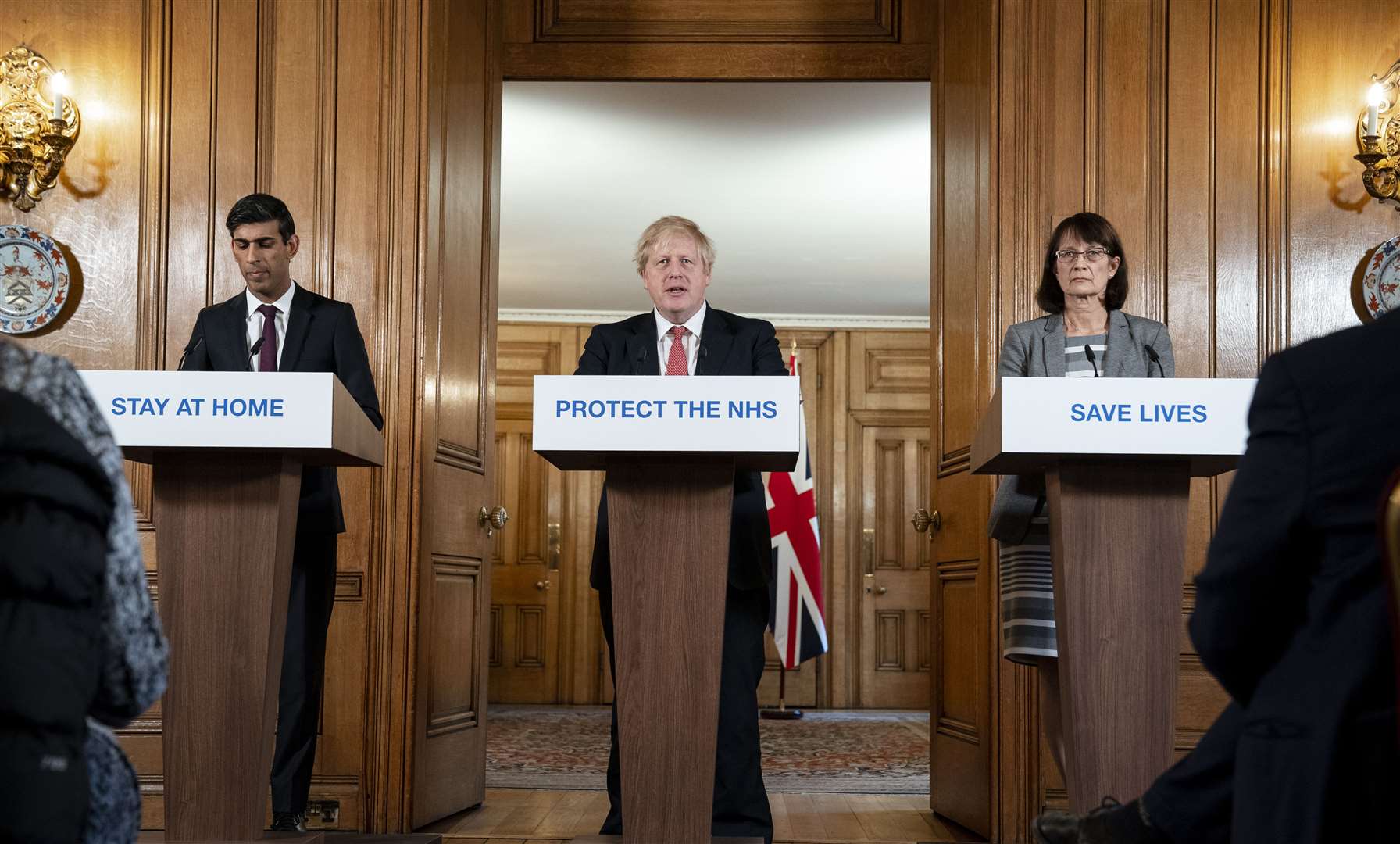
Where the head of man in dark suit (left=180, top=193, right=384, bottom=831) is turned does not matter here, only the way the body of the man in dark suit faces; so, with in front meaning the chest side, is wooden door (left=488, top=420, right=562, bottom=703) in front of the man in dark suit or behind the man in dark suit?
behind

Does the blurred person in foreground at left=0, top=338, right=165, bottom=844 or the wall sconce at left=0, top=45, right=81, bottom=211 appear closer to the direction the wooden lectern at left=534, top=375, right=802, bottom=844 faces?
the blurred person in foreground

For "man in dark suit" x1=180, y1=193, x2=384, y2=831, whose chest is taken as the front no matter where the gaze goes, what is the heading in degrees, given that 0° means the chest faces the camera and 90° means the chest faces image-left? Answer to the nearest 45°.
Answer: approximately 0°

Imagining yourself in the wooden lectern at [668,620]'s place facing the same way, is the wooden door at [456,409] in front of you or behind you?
behind

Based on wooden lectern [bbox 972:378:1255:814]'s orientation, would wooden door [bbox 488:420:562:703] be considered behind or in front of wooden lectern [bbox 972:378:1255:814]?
behind

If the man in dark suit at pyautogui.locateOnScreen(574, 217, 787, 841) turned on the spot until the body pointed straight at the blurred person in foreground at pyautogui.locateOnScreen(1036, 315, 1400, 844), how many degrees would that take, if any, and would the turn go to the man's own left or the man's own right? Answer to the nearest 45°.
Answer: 0° — they already face them
